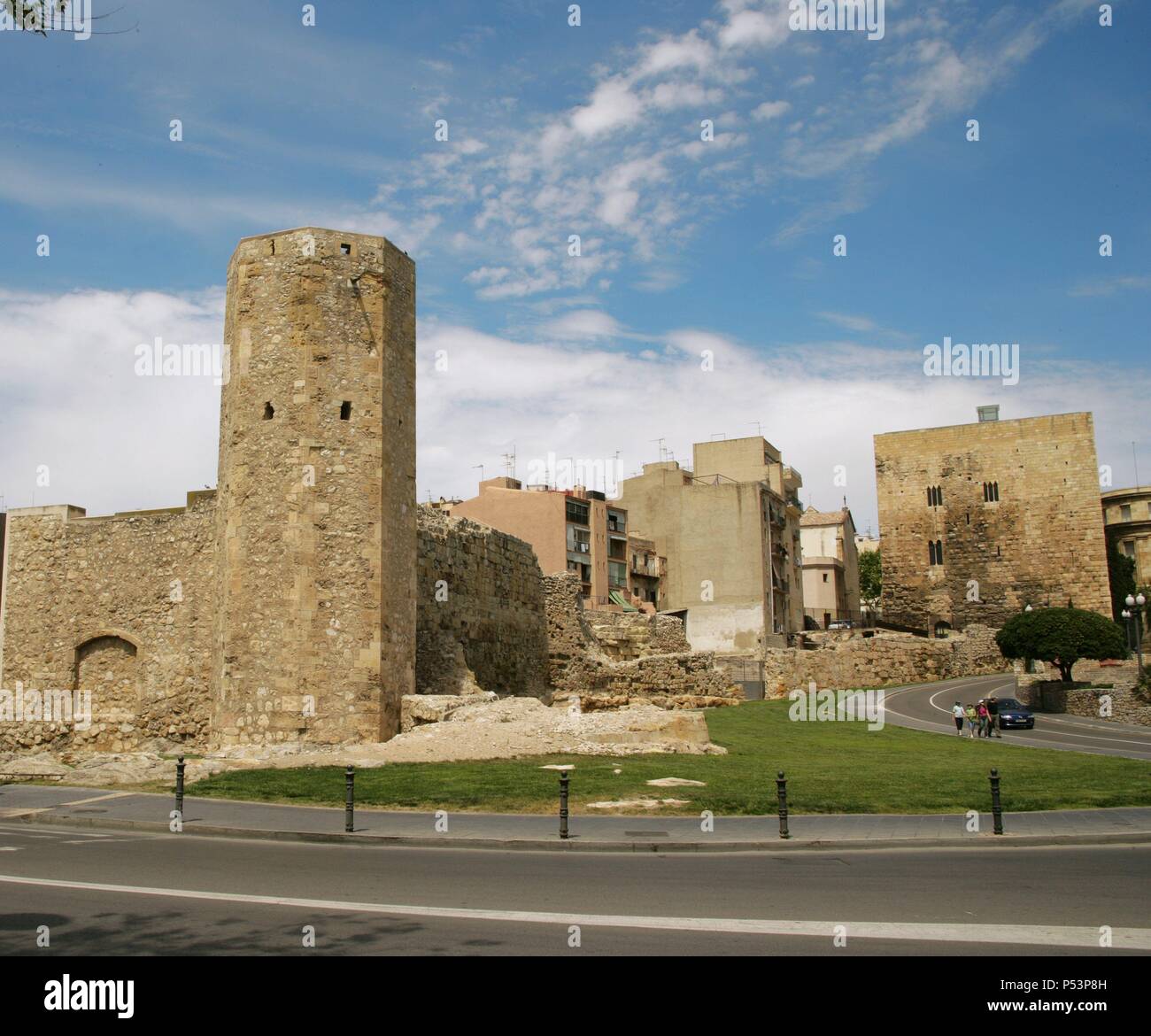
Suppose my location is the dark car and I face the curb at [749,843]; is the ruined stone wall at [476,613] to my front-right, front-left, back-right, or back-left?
front-right

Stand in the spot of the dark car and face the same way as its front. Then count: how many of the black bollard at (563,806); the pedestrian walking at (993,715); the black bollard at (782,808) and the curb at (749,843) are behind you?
0

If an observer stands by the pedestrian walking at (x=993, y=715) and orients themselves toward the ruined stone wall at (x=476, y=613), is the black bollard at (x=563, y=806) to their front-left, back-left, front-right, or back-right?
front-left

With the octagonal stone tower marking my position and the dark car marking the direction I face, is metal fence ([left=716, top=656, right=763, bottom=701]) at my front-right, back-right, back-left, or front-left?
front-left

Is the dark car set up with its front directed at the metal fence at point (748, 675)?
no

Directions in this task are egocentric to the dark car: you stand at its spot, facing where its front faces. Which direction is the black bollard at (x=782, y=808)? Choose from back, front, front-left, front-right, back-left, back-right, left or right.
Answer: front-right

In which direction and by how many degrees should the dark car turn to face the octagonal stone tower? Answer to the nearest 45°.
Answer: approximately 90° to its right

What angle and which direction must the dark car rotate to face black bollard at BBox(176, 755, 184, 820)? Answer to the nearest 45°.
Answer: approximately 45° to its right
